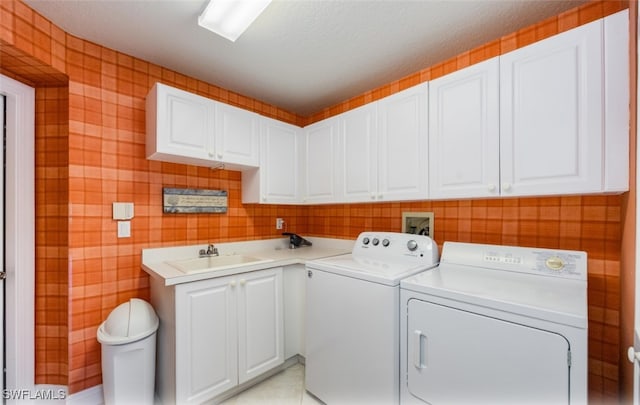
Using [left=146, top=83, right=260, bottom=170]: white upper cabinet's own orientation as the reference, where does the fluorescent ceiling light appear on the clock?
The fluorescent ceiling light is roughly at 1 o'clock from the white upper cabinet.

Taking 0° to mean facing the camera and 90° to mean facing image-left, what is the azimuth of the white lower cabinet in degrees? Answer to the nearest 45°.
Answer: approximately 315°

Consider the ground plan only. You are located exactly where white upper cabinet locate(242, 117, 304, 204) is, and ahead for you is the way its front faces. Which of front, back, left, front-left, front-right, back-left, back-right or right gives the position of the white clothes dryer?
front

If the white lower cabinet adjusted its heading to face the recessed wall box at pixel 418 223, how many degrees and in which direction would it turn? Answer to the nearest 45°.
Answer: approximately 45° to its left

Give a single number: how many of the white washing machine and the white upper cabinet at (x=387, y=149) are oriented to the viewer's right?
0

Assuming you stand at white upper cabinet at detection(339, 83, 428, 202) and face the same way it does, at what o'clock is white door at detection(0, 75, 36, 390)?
The white door is roughly at 1 o'clock from the white upper cabinet.
